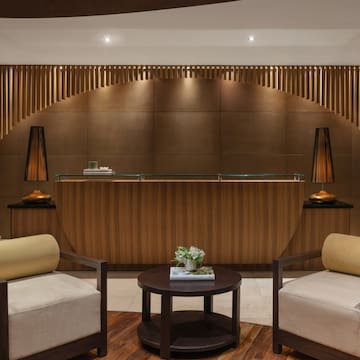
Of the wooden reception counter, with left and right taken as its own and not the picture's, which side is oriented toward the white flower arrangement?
front

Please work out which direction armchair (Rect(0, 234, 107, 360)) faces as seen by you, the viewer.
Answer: facing the viewer and to the right of the viewer

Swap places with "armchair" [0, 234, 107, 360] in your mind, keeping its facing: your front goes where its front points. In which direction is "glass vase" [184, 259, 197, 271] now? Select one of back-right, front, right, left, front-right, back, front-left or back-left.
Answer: front-left

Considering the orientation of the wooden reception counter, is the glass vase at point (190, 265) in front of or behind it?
in front

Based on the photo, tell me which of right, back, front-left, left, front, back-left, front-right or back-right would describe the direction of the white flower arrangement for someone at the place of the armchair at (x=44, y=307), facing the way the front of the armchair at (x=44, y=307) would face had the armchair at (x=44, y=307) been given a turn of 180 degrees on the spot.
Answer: back-right

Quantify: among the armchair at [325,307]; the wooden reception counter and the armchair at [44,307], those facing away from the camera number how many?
0

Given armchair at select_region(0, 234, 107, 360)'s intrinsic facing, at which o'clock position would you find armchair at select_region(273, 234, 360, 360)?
armchair at select_region(273, 234, 360, 360) is roughly at 11 o'clock from armchair at select_region(0, 234, 107, 360).

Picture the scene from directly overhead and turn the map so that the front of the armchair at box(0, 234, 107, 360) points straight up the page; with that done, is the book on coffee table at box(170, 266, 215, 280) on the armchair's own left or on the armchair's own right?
on the armchair's own left

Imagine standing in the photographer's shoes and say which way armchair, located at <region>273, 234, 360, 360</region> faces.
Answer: facing the viewer and to the left of the viewer

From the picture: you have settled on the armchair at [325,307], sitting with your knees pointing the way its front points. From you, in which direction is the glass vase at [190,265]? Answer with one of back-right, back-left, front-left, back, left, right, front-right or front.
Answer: front-right

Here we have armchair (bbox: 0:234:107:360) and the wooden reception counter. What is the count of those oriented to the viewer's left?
0

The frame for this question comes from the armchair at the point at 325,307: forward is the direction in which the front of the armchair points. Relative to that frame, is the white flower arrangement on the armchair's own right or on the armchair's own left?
on the armchair's own right

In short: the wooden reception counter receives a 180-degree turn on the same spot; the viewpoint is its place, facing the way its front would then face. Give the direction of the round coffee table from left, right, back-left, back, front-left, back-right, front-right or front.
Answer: back

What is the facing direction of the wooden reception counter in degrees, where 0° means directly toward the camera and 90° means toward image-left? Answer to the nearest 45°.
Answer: approximately 0°

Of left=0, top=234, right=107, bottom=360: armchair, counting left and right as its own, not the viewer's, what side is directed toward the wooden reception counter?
left

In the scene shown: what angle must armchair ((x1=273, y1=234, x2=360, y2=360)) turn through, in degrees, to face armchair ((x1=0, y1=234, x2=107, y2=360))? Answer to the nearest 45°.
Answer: approximately 45° to its right
